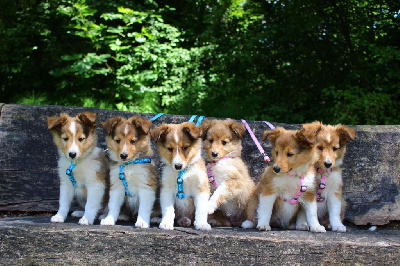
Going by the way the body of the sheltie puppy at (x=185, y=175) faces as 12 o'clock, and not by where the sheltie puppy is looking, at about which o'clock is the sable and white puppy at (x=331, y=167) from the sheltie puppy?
The sable and white puppy is roughly at 9 o'clock from the sheltie puppy.

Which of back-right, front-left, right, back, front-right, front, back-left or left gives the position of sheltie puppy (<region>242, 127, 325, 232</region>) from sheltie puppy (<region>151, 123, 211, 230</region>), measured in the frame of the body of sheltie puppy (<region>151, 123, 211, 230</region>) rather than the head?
left

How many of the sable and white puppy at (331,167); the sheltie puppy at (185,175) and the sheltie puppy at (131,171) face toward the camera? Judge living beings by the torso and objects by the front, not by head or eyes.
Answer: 3

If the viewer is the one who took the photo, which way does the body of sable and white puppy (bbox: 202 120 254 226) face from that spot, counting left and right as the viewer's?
facing the viewer and to the left of the viewer

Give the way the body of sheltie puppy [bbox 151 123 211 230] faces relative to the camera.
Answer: toward the camera

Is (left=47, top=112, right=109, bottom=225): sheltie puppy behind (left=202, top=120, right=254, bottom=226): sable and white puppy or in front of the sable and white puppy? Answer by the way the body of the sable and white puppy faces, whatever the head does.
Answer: in front

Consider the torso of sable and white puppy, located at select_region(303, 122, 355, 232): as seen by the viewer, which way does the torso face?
toward the camera

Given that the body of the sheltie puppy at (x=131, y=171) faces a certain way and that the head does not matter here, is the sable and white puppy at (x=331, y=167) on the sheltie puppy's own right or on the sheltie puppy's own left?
on the sheltie puppy's own left

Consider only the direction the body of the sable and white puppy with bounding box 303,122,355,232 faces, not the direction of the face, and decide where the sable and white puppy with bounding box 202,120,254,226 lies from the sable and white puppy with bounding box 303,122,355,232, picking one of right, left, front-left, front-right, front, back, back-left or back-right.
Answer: right
